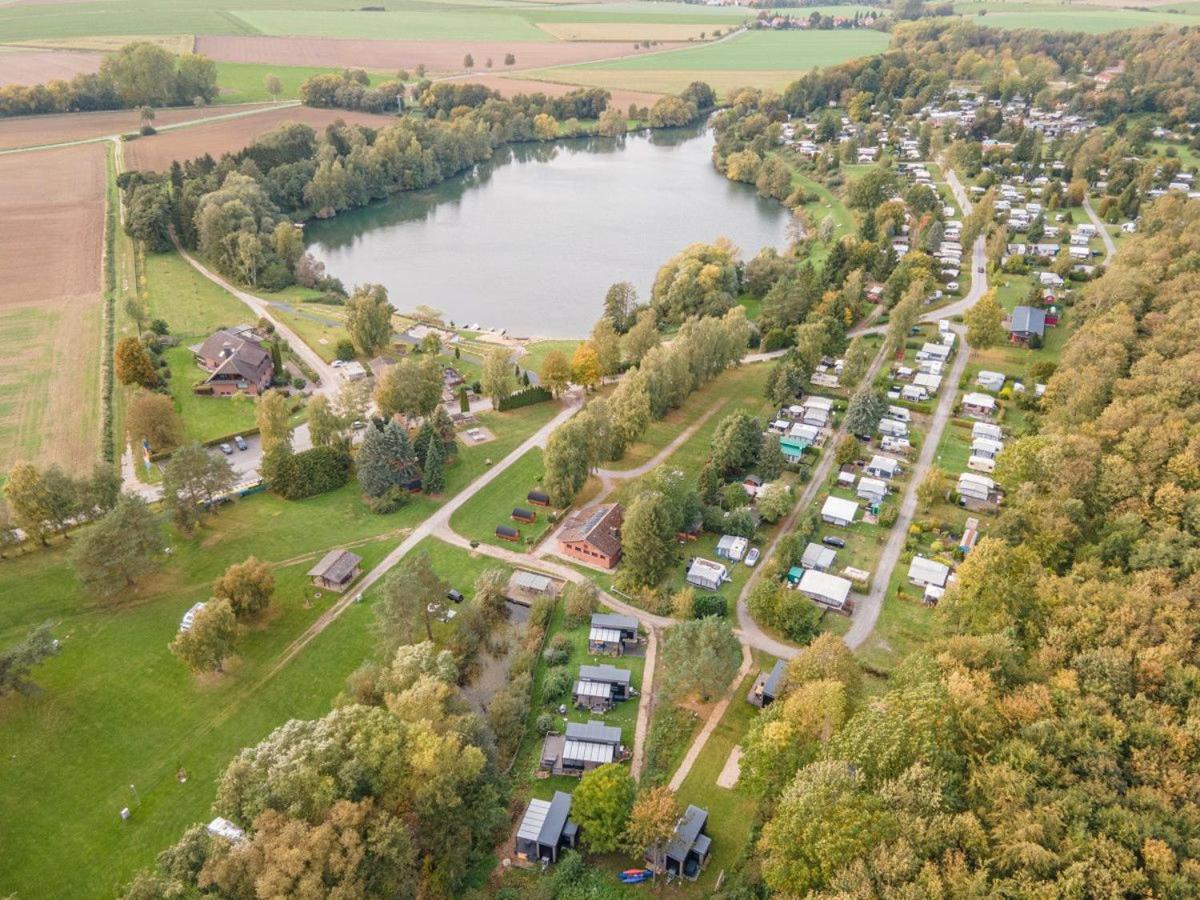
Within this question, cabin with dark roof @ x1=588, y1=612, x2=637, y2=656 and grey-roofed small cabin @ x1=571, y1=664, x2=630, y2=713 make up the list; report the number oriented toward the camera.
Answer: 2

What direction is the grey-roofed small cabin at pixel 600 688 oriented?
toward the camera

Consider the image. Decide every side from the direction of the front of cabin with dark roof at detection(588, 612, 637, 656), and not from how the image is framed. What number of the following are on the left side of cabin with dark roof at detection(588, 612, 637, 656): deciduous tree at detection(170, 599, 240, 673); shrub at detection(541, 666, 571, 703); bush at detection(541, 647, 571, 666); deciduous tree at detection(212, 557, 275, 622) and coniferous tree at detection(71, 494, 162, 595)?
0

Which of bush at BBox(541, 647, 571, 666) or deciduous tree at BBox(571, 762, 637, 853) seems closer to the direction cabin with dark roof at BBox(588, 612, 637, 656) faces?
the deciduous tree

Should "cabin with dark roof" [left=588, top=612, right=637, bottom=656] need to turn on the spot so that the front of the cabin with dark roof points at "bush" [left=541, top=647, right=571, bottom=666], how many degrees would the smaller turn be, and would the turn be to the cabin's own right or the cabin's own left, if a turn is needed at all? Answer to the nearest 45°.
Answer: approximately 45° to the cabin's own right

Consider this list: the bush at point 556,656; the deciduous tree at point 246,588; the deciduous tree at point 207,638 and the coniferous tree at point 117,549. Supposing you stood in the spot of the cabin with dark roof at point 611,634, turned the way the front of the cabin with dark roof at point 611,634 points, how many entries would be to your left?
0

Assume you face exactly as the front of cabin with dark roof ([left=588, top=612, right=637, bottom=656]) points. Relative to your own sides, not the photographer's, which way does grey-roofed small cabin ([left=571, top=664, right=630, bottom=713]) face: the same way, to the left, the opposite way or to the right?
the same way

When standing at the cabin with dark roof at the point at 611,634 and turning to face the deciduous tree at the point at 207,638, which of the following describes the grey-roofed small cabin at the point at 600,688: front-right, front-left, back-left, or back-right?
front-left

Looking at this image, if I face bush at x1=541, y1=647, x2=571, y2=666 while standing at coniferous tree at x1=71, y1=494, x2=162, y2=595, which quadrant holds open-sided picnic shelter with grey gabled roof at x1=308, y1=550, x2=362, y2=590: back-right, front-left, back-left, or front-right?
front-left

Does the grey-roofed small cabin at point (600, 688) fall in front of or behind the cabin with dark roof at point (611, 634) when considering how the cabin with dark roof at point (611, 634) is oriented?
in front

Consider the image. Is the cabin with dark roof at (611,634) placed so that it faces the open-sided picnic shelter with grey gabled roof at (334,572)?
no

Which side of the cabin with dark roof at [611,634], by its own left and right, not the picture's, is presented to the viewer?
front

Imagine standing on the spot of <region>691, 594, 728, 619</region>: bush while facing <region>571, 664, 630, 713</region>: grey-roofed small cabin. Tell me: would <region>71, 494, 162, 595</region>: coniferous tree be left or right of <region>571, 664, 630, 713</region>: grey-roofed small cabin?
right

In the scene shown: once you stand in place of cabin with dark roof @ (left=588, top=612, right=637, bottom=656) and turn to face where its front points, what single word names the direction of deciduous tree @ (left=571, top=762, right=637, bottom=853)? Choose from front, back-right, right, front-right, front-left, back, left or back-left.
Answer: front
